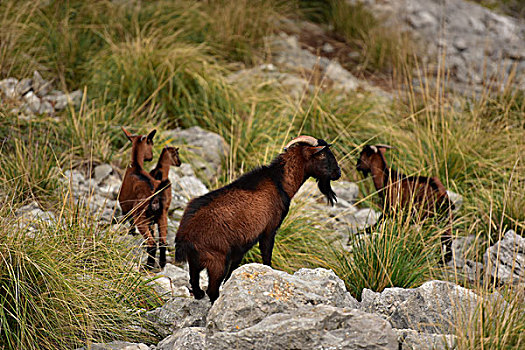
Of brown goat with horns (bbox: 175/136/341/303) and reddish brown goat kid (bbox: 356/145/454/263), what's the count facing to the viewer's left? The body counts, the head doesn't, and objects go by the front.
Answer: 1

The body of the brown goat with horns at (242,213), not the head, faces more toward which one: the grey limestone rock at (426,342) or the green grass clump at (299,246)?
the green grass clump

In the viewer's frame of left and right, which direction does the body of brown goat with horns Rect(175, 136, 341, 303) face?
facing away from the viewer and to the right of the viewer

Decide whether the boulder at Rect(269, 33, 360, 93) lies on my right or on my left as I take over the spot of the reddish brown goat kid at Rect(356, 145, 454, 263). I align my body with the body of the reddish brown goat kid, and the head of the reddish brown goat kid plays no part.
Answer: on my right

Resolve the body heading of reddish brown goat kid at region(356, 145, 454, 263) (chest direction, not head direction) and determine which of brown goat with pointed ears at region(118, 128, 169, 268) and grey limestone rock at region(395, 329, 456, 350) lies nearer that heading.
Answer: the brown goat with pointed ears

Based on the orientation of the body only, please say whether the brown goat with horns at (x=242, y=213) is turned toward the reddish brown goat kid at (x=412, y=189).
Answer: yes

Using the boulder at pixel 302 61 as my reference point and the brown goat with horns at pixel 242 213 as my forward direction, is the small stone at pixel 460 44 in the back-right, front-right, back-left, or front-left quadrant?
back-left

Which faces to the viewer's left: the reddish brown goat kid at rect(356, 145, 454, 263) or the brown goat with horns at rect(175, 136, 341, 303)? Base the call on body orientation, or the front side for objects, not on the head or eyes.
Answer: the reddish brown goat kid

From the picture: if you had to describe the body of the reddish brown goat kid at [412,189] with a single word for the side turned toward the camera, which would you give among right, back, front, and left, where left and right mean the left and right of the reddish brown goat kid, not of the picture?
left

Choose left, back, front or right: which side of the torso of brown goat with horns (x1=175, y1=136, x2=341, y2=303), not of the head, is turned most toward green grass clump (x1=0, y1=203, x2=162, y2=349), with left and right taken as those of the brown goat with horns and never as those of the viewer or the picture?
back

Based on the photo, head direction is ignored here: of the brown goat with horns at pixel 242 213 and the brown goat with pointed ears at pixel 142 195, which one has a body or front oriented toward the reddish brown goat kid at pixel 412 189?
the brown goat with horns at pixel 242 213

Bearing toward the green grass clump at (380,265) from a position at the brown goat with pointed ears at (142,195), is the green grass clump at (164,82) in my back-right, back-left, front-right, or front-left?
back-left
